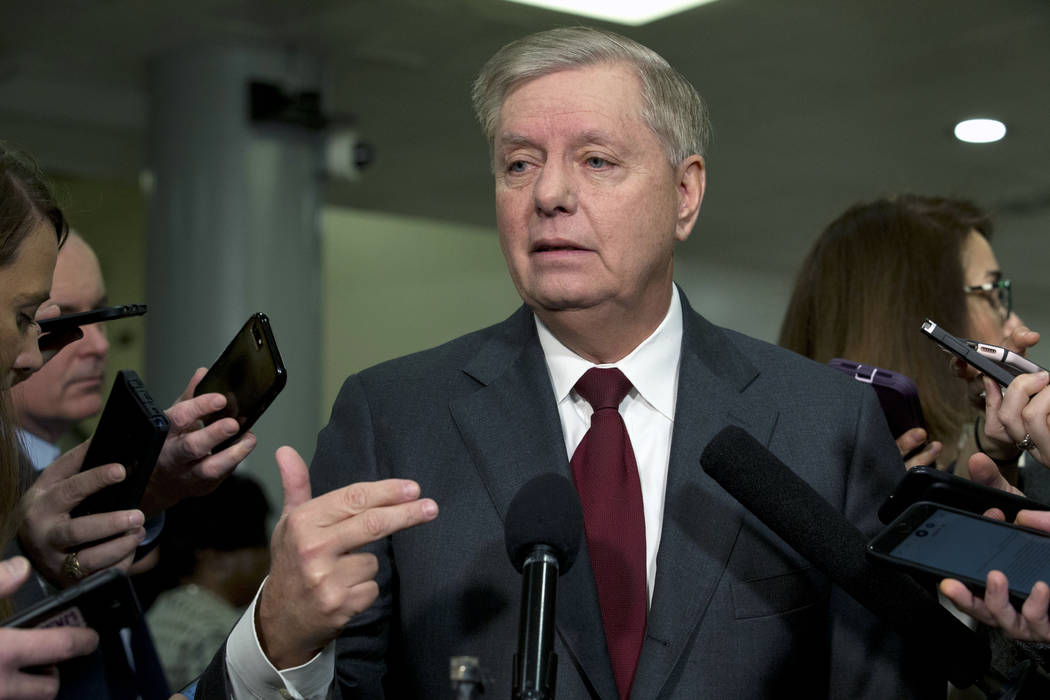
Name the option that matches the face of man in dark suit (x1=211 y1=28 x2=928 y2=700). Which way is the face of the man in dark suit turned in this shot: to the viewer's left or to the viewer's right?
to the viewer's left

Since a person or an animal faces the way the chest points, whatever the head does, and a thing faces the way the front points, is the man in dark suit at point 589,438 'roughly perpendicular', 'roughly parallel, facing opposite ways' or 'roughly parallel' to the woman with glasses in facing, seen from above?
roughly perpendicular

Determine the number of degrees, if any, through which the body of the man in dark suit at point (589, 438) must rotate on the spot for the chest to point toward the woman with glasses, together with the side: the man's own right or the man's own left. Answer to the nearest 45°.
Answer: approximately 135° to the man's own left

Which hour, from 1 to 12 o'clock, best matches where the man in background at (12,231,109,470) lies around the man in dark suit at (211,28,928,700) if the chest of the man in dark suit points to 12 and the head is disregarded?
The man in background is roughly at 4 o'clock from the man in dark suit.

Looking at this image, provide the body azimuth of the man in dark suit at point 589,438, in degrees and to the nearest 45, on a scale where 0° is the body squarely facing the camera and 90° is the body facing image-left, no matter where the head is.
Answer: approximately 0°
